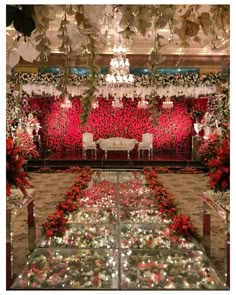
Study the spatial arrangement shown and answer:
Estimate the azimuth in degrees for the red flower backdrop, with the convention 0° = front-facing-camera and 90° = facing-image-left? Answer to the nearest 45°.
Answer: approximately 0°

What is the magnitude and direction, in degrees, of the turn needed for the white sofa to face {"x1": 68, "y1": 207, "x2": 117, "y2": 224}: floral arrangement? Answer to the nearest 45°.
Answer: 0° — it already faces it

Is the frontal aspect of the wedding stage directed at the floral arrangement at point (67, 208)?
yes

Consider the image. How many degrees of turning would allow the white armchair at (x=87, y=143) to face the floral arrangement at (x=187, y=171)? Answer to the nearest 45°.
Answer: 0° — it already faces it

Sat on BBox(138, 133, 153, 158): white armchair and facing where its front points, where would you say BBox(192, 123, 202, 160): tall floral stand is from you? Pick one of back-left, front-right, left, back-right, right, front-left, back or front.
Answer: back-left

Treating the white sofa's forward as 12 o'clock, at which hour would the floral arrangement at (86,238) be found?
The floral arrangement is roughly at 12 o'clock from the white sofa.
